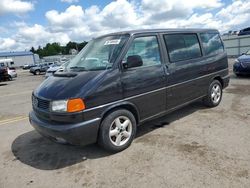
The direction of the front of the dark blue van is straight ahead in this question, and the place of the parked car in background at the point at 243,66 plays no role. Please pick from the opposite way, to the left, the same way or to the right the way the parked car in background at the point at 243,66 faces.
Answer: the same way

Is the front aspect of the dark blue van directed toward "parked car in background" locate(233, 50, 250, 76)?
no

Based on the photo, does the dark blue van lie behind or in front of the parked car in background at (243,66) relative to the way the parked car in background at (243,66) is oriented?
in front

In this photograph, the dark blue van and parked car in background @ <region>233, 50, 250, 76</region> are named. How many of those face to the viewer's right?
0

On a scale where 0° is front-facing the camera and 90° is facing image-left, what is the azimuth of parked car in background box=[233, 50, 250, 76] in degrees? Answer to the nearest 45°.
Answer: approximately 45°
